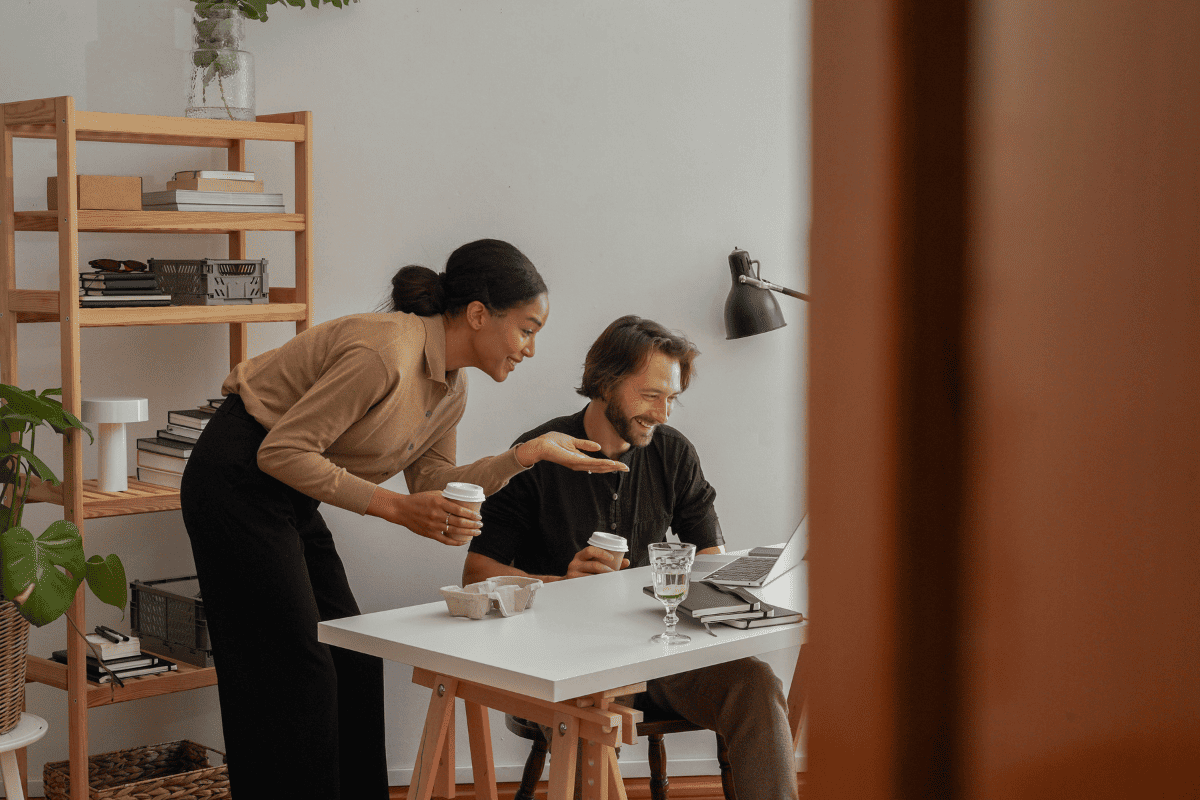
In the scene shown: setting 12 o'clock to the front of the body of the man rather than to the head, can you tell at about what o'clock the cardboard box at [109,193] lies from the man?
The cardboard box is roughly at 4 o'clock from the man.

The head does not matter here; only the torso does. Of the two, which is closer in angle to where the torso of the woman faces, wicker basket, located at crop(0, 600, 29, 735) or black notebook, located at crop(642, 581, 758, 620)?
the black notebook

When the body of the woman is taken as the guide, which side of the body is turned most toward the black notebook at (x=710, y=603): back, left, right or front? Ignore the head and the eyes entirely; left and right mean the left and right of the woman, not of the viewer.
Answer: front

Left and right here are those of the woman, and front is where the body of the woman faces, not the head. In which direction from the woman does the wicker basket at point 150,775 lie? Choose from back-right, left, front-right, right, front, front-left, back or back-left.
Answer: back-left

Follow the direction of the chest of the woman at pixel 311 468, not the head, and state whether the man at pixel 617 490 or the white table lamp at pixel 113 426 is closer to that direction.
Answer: the man

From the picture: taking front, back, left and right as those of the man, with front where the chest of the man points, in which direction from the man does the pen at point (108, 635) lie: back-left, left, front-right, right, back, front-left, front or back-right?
back-right

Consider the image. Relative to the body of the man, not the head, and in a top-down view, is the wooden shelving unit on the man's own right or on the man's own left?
on the man's own right

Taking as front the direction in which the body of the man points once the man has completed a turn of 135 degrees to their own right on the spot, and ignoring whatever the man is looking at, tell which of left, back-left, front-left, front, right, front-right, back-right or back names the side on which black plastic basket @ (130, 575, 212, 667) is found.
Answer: front

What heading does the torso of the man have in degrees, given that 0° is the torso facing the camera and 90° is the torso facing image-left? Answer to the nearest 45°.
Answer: approximately 315°

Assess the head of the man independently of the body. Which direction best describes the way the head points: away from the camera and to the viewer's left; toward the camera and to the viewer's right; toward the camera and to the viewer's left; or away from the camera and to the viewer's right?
toward the camera and to the viewer's right

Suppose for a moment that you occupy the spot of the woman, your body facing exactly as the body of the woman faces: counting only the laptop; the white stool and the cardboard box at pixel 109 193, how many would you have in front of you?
1

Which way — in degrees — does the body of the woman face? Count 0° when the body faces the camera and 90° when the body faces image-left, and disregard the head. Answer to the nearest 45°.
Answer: approximately 270°

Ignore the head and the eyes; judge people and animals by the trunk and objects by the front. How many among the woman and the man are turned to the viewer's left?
0
